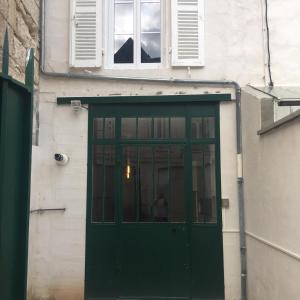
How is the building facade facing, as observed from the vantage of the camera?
facing the viewer

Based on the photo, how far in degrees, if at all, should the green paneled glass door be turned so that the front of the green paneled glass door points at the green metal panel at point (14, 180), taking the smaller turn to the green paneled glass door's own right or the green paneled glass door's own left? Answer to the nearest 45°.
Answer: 0° — it already faces it

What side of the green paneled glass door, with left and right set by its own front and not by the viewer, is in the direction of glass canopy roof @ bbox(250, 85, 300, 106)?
left

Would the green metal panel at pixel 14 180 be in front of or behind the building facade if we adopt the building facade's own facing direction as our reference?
in front

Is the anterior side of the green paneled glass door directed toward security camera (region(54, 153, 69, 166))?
no

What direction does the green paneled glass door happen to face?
toward the camera
